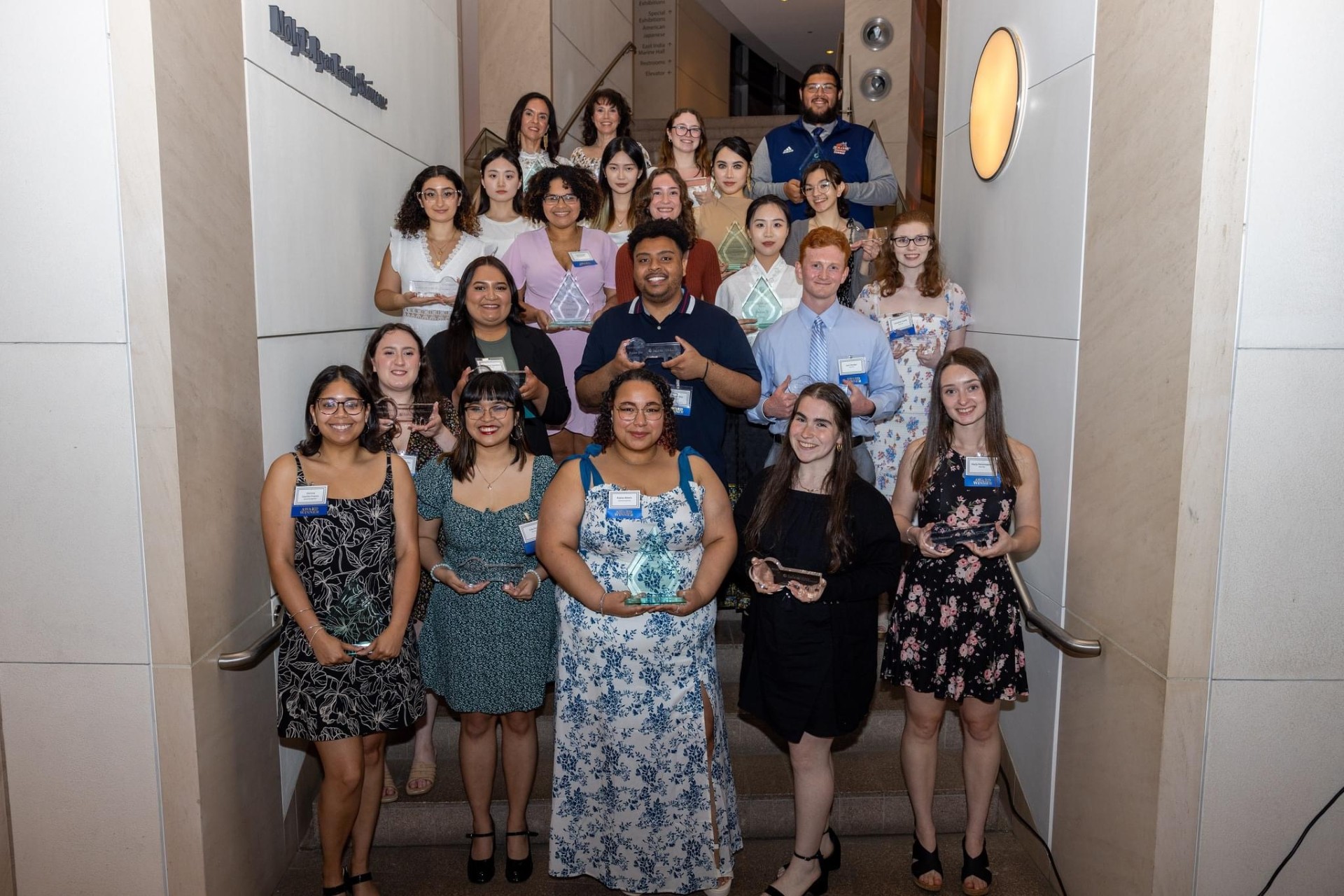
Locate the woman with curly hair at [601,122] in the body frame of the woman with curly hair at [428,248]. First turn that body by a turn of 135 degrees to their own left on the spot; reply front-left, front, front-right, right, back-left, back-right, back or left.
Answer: front

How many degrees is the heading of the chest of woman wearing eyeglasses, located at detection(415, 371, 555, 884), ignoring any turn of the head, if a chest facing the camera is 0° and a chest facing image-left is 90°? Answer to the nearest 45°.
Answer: approximately 0°

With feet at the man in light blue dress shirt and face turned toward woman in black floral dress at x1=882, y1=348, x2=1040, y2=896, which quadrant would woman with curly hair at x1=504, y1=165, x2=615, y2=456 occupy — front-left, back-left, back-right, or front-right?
back-right

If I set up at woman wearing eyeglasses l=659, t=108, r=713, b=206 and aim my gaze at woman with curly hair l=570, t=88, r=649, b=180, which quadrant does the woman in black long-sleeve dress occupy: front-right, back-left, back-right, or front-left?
back-left
